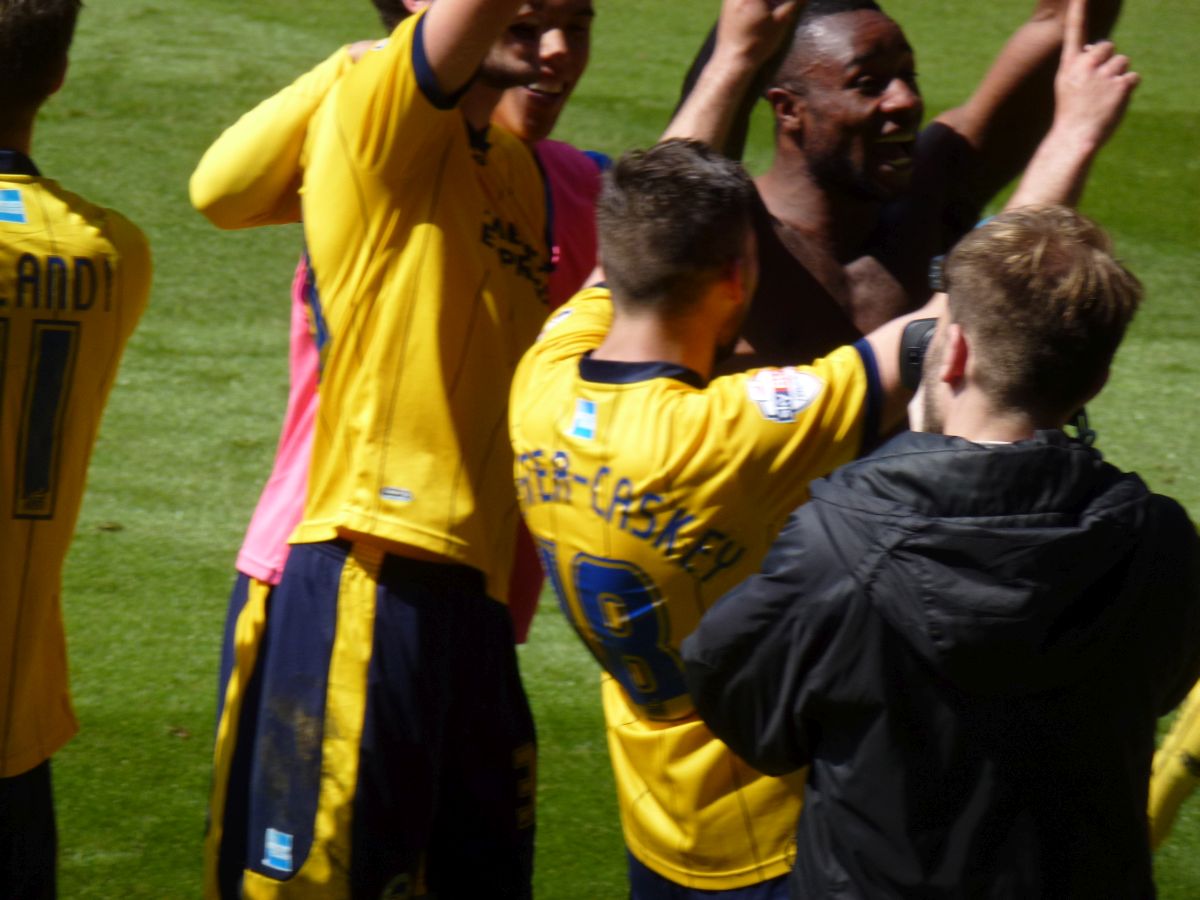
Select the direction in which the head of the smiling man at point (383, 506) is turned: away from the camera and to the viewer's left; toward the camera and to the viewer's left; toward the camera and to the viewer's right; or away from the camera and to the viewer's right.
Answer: toward the camera and to the viewer's right

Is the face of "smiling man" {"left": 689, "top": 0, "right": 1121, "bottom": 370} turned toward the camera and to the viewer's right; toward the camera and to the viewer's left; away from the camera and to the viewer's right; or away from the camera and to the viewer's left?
toward the camera and to the viewer's right

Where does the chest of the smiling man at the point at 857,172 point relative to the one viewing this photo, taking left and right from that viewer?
facing the viewer and to the right of the viewer

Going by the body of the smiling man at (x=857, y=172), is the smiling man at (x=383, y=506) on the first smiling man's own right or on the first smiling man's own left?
on the first smiling man's own right
